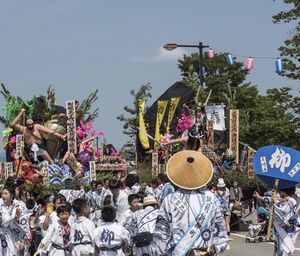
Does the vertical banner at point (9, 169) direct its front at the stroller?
no

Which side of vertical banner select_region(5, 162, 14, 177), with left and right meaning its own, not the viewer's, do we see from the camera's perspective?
front

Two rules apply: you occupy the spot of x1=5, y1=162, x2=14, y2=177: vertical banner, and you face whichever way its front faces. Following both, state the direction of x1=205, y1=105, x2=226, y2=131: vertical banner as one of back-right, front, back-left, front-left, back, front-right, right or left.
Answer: back-left

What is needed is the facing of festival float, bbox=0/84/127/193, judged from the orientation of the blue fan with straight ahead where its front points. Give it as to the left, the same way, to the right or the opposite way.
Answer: the same way

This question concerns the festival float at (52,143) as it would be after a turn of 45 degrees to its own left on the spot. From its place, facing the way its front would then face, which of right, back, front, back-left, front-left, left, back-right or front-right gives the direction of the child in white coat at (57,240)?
front-right

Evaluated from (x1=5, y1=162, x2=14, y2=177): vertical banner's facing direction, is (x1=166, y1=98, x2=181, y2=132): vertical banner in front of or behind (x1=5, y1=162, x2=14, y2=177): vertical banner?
behind

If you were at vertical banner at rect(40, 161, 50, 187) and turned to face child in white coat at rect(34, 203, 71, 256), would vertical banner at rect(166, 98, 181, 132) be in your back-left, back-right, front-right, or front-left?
back-left

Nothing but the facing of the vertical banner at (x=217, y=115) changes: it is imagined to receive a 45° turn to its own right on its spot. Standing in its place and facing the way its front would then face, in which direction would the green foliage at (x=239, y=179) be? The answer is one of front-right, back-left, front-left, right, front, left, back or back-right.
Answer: front-left

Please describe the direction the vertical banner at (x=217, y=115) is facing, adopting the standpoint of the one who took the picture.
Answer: facing the viewer

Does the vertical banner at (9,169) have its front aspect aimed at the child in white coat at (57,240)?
yes

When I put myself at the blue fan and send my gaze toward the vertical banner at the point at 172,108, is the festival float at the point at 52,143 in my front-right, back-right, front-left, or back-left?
front-left

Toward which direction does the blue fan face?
toward the camera

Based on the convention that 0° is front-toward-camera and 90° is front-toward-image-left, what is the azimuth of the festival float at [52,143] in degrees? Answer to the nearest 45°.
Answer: approximately 0°

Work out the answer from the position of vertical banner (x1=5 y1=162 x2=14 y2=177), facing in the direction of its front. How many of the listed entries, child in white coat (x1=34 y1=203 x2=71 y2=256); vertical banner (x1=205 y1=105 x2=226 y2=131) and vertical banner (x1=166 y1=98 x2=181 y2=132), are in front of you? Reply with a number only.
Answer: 1

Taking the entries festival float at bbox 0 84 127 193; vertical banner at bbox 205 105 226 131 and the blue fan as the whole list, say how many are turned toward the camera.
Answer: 3

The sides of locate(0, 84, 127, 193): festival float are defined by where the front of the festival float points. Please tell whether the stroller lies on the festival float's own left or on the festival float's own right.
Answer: on the festival float's own left

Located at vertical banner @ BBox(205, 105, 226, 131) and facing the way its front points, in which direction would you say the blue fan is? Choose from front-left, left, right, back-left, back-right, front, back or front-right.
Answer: front

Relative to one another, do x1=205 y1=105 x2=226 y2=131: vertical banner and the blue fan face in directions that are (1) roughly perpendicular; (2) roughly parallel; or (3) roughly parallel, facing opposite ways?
roughly parallel

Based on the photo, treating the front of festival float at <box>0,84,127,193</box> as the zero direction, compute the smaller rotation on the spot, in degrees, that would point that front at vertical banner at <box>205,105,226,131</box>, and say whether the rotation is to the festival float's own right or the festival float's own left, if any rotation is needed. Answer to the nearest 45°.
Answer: approximately 135° to the festival float's own left

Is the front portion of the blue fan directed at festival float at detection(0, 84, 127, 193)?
no

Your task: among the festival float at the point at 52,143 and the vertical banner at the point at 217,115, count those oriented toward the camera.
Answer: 2
